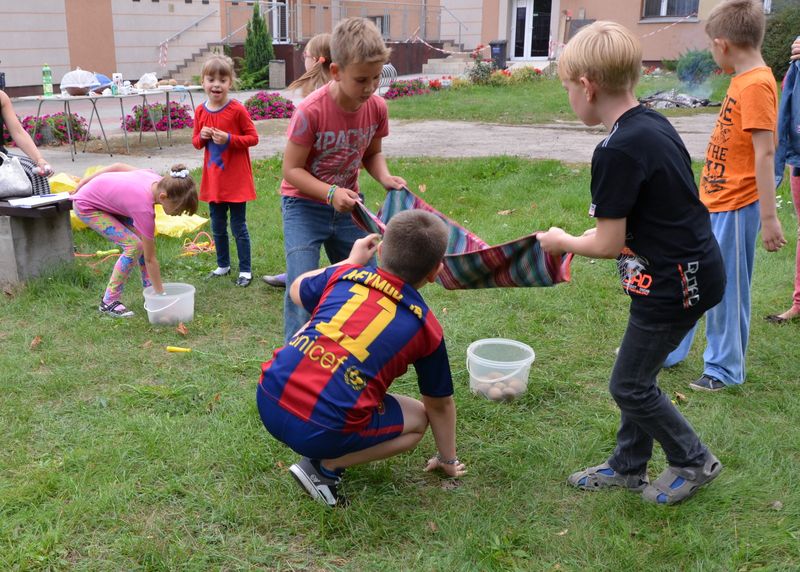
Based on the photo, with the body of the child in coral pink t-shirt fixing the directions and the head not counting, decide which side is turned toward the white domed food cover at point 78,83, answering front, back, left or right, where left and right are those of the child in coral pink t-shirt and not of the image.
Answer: back

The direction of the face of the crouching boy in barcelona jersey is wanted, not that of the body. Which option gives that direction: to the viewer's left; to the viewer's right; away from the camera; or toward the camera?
away from the camera

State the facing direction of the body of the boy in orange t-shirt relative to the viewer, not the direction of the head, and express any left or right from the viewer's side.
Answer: facing the viewer and to the left of the viewer

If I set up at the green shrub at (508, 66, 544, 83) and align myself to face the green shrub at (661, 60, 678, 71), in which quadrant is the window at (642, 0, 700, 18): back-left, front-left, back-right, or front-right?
front-left

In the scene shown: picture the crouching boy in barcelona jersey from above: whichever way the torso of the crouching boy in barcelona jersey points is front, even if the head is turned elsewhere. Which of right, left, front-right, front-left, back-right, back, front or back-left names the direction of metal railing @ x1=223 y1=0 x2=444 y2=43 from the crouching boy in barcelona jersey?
front-left

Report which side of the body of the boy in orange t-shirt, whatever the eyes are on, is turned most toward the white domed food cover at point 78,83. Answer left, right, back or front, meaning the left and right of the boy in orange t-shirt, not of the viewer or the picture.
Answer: right

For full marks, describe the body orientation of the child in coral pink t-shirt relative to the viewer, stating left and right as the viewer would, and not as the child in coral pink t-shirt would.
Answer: facing the viewer and to the right of the viewer

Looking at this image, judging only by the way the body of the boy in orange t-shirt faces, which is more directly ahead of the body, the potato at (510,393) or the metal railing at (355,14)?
the potato

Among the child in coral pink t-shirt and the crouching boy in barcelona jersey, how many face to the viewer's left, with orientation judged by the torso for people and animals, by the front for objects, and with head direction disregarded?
0

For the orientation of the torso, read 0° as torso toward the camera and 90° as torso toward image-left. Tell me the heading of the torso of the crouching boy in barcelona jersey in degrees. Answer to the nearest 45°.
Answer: approximately 225°

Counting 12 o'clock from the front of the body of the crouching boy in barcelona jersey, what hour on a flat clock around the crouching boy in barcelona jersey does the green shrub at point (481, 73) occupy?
The green shrub is roughly at 11 o'clock from the crouching boy in barcelona jersey.

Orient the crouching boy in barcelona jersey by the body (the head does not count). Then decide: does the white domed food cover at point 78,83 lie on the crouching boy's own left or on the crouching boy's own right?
on the crouching boy's own left

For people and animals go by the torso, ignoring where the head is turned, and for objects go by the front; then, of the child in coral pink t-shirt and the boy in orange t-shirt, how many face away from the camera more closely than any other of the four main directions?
0

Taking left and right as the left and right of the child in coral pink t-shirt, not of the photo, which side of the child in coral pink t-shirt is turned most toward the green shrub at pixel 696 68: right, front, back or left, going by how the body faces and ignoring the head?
left

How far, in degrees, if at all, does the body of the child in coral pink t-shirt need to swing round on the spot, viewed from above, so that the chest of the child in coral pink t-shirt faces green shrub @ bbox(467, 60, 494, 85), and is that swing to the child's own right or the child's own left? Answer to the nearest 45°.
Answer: approximately 135° to the child's own left

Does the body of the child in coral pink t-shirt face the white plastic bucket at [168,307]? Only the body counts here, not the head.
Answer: no
